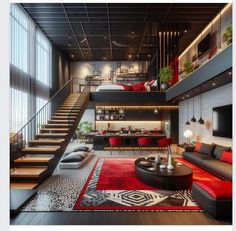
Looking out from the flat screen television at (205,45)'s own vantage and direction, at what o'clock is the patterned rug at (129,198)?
The patterned rug is roughly at 11 o'clock from the flat screen television.

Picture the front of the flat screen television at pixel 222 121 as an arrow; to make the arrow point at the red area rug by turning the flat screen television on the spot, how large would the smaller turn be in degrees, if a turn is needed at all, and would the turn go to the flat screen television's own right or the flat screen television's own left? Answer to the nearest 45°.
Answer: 0° — it already faces it

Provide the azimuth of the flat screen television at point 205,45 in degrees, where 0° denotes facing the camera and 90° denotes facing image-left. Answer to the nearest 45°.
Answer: approximately 45°

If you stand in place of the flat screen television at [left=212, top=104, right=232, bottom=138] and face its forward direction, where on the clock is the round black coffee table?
The round black coffee table is roughly at 11 o'clock from the flat screen television.

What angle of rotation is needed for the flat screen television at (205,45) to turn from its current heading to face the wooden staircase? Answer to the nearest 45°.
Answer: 0° — it already faces it

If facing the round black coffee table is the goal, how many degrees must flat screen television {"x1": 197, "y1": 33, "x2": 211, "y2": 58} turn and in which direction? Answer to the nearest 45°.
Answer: approximately 45° to its left

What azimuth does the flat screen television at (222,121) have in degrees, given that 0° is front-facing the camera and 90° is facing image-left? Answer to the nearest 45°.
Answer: approximately 45°
